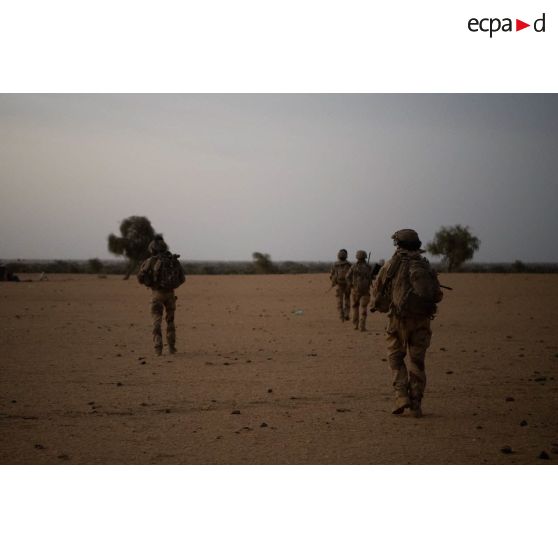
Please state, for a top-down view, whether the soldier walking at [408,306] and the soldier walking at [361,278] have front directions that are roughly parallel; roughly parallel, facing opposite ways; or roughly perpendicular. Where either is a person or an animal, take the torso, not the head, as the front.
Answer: roughly parallel

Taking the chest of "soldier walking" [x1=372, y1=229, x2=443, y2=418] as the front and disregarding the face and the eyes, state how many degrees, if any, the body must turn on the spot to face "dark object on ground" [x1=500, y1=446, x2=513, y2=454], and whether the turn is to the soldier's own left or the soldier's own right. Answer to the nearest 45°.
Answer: approximately 135° to the soldier's own right

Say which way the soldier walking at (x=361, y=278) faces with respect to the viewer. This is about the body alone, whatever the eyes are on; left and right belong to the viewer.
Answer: facing away from the viewer

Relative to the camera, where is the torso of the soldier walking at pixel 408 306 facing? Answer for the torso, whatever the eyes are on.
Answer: away from the camera

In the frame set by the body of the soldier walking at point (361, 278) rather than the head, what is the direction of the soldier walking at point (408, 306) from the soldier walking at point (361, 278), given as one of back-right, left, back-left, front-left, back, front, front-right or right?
back

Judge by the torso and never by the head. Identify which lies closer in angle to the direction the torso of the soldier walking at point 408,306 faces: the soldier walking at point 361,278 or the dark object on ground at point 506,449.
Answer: the soldier walking

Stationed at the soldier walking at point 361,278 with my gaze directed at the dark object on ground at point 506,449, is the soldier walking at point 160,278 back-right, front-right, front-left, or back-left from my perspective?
front-right

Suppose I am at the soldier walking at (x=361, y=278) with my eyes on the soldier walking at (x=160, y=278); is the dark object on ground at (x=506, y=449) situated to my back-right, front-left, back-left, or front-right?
front-left

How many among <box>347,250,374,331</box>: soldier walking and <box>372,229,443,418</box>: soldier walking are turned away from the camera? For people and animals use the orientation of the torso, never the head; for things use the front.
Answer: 2

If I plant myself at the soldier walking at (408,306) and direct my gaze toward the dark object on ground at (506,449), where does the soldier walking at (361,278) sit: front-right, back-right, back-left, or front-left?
back-left

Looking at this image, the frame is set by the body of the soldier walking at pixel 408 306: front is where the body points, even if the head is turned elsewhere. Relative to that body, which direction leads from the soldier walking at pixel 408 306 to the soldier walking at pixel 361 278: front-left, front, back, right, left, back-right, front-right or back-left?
front

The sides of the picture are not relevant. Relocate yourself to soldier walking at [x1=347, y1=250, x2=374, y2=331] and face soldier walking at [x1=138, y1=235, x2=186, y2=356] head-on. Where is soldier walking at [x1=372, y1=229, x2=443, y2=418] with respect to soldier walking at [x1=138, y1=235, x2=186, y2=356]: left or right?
left

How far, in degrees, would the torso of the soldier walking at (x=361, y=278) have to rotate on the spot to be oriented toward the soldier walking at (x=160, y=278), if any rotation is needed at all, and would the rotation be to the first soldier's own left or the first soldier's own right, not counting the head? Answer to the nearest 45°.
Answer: approximately 135° to the first soldier's own left

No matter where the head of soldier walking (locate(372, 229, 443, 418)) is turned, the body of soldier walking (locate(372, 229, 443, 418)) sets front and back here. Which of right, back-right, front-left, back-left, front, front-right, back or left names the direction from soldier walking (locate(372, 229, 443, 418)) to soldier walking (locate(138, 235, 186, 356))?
front-left
